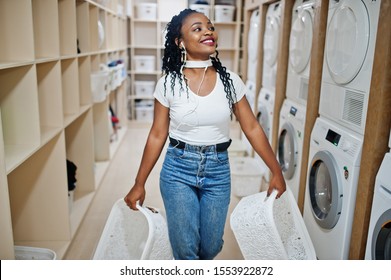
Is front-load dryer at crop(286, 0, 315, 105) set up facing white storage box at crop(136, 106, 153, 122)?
no

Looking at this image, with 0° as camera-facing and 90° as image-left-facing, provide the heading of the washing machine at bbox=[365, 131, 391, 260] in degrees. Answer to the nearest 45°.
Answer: approximately 45°

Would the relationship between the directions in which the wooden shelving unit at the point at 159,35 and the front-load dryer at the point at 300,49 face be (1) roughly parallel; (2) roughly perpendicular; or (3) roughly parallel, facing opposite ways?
roughly perpendicular

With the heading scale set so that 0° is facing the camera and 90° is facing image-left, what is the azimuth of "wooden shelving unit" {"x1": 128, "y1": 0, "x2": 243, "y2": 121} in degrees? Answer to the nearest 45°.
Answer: approximately 0°

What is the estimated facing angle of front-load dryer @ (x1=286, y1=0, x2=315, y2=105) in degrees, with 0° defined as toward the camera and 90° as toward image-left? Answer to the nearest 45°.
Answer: approximately 90°

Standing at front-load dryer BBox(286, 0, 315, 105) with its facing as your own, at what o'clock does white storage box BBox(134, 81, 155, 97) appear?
The white storage box is roughly at 1 o'clock from the front-load dryer.

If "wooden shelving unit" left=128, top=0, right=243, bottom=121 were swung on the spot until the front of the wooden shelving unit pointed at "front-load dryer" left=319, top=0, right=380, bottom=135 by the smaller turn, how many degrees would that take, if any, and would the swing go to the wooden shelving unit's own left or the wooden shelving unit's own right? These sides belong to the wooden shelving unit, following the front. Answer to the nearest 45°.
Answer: approximately 45° to the wooden shelving unit's own left

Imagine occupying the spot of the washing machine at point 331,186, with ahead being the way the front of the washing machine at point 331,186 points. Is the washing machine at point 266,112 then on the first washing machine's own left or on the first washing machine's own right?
on the first washing machine's own right

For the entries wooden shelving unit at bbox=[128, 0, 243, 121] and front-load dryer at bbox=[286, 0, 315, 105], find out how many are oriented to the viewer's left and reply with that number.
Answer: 1
